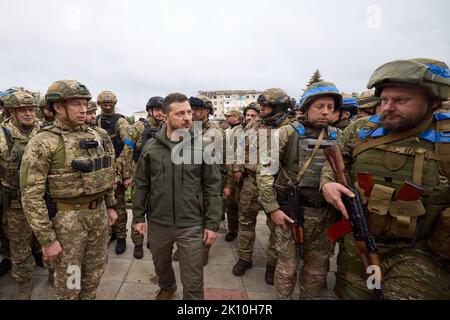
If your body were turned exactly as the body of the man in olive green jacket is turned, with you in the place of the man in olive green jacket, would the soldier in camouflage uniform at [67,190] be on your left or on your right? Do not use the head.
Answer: on your right

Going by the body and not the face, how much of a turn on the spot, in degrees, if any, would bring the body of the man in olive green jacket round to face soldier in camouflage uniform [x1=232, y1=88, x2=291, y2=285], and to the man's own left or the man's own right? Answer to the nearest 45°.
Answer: approximately 135° to the man's own left

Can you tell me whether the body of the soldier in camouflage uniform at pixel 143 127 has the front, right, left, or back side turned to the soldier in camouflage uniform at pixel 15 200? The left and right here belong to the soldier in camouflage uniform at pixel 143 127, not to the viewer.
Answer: right

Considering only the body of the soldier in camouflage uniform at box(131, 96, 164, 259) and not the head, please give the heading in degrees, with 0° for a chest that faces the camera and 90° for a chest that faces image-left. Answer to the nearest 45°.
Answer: approximately 315°
